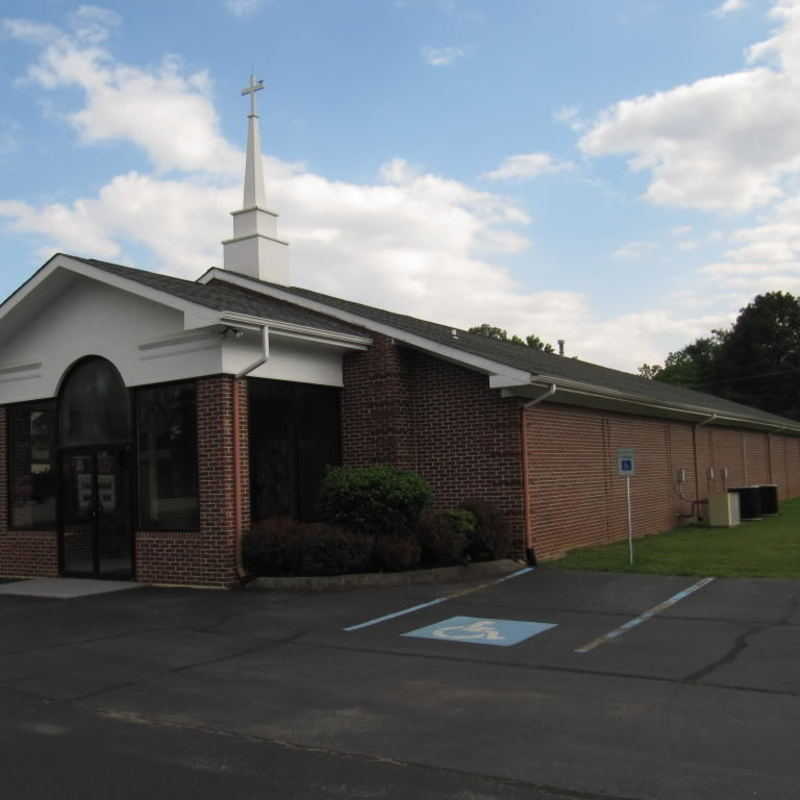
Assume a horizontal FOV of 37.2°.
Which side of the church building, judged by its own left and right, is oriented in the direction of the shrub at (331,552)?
front

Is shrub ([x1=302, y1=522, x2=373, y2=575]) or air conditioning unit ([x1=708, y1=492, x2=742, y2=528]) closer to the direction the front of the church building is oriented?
the shrub

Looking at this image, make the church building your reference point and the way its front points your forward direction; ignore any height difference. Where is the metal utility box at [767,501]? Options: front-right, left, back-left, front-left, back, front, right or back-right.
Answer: back

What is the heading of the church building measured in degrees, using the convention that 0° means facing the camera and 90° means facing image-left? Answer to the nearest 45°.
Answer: approximately 45°
